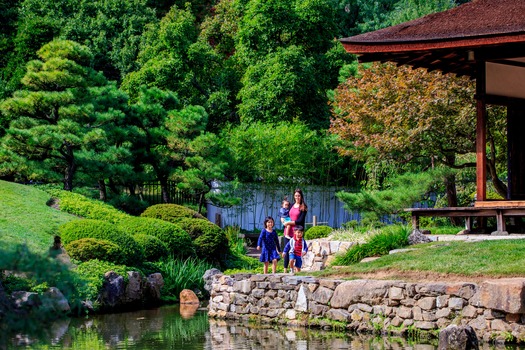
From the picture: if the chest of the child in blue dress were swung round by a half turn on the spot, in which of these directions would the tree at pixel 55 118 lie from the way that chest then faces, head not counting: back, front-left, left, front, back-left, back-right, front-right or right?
front-left

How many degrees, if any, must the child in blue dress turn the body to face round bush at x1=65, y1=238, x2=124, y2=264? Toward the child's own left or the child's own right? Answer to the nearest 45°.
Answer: approximately 90° to the child's own right

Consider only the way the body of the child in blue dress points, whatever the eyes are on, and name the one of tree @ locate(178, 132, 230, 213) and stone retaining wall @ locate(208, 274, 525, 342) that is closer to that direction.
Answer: the stone retaining wall

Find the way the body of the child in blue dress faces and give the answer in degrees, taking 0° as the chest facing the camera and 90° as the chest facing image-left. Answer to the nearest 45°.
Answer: approximately 0°

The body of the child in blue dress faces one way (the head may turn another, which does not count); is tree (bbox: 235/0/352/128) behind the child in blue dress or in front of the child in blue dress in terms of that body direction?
behind

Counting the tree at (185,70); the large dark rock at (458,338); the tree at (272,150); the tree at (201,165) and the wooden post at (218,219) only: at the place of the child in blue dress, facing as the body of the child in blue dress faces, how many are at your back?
4

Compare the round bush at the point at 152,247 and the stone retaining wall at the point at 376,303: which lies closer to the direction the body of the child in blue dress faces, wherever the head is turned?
the stone retaining wall

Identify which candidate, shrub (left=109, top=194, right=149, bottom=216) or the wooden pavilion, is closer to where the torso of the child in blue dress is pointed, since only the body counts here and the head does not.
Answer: the wooden pavilion

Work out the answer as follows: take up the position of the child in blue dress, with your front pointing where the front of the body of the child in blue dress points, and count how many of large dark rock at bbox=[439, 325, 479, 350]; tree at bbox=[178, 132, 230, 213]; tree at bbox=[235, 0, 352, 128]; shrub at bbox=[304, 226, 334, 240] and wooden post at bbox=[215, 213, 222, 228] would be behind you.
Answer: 4

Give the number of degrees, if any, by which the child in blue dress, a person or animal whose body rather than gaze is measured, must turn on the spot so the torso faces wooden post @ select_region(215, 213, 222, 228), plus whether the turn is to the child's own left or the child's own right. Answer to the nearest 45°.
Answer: approximately 180°

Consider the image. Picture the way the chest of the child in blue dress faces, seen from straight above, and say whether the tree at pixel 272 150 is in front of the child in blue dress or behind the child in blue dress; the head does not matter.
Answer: behind

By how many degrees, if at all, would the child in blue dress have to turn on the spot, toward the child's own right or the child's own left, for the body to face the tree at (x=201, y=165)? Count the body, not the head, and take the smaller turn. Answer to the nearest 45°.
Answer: approximately 180°

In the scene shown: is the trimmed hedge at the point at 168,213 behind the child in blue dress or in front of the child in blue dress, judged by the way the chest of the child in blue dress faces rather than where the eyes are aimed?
behind
